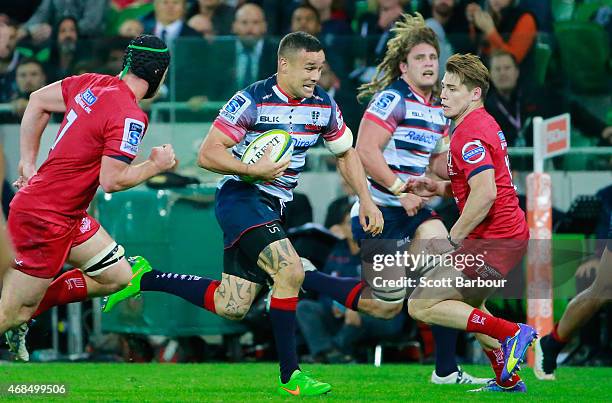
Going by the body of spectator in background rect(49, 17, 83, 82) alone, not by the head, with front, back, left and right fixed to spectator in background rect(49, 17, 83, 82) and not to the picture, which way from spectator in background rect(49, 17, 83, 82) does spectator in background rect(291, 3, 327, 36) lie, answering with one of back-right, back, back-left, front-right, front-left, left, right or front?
left

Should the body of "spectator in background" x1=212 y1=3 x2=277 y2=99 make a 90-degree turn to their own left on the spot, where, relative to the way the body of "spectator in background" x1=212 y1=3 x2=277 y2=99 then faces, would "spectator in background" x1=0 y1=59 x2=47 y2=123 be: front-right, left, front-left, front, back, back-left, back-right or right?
back

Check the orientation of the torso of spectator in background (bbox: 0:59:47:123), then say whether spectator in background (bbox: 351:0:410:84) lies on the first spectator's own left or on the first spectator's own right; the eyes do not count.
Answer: on the first spectator's own left

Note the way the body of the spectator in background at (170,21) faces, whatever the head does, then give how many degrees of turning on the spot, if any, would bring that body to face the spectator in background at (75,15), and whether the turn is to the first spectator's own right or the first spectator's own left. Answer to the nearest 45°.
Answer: approximately 90° to the first spectator's own right

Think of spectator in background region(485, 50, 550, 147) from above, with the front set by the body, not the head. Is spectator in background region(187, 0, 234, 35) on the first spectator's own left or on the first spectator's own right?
on the first spectator's own right

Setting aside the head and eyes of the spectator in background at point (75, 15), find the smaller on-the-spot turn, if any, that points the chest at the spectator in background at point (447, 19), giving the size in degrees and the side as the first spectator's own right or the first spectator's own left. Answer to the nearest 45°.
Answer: approximately 45° to the first spectator's own left

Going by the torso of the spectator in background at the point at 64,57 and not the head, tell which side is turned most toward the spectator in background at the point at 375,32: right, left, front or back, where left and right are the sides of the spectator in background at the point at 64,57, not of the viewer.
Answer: left

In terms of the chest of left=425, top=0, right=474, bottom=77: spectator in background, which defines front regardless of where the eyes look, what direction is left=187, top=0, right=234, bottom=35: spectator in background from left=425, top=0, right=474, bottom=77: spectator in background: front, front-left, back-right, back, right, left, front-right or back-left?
right

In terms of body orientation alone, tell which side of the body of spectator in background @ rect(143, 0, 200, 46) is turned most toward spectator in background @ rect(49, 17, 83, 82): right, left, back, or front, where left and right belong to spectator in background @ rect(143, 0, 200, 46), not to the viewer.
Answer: right
